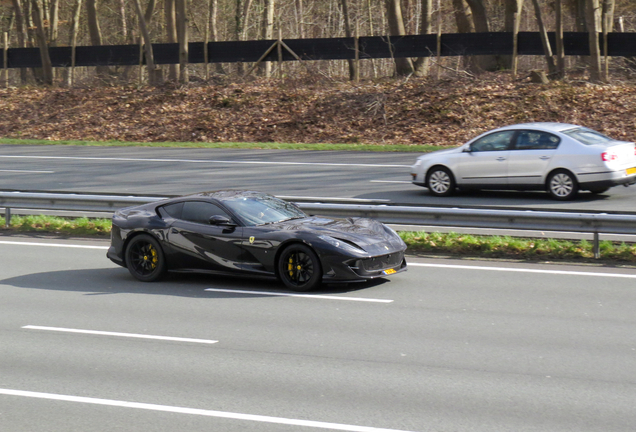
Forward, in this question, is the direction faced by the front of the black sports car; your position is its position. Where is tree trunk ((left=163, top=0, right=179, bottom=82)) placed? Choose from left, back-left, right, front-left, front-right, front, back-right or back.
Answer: back-left

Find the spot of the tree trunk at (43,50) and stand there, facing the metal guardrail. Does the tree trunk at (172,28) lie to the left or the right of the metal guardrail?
left

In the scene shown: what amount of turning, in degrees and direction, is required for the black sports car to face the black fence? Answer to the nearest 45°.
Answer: approximately 135° to its left

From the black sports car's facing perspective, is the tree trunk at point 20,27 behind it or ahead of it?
behind

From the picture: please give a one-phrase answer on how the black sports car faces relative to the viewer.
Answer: facing the viewer and to the right of the viewer

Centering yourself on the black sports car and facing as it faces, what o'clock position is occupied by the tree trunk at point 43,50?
The tree trunk is roughly at 7 o'clock from the black sports car.

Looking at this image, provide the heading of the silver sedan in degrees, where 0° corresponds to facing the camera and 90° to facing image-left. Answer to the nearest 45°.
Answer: approximately 135°

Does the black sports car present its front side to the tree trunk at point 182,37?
no

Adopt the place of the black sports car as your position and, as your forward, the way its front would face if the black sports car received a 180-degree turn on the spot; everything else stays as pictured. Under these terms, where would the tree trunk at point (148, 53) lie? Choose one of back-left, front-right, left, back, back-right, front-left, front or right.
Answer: front-right

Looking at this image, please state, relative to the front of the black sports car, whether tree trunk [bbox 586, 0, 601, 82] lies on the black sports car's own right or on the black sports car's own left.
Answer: on the black sports car's own left

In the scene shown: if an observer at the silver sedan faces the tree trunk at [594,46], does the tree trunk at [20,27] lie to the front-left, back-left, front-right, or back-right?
front-left

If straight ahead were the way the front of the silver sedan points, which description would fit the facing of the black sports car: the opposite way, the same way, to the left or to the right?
the opposite way

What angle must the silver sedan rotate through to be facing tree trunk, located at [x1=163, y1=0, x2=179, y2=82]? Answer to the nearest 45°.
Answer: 0° — it already faces it

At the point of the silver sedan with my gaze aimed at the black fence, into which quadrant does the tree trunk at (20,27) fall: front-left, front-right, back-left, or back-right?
front-left
